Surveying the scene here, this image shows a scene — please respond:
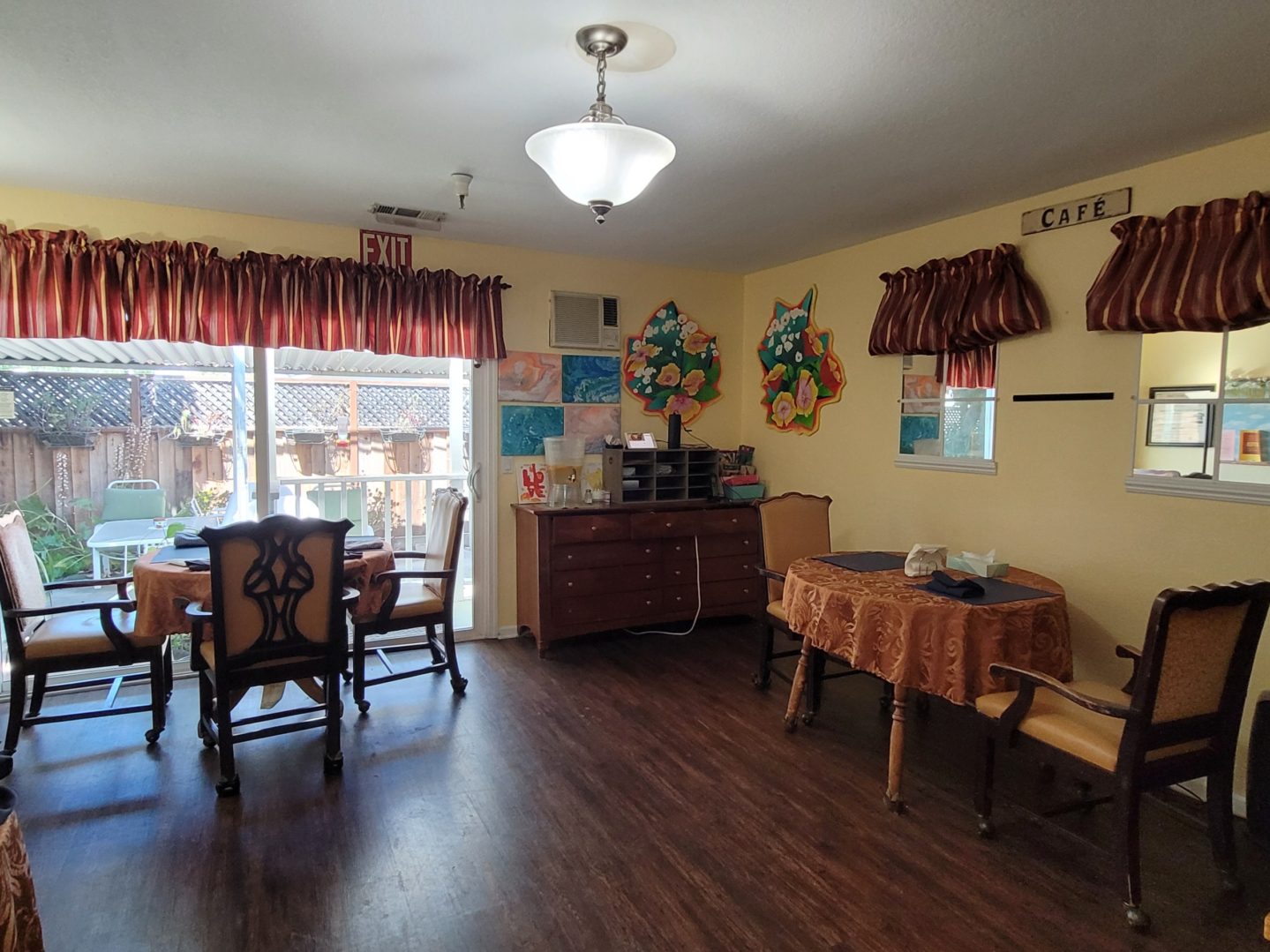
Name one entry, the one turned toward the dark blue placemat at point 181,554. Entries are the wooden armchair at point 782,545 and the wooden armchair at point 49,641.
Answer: the wooden armchair at point 49,641

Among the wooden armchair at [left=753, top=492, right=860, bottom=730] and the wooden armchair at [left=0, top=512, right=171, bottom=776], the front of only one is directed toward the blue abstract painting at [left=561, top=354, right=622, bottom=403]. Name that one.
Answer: the wooden armchair at [left=0, top=512, right=171, bottom=776]

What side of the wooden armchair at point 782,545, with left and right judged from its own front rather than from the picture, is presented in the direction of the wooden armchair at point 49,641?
right

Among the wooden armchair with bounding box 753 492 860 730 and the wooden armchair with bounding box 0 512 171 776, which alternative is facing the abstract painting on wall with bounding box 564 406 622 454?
the wooden armchair with bounding box 0 512 171 776

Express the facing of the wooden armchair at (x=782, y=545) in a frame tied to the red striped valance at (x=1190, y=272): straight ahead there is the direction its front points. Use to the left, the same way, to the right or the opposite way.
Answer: to the left

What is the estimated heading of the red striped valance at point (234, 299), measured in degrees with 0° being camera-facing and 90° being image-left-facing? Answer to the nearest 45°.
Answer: approximately 0°

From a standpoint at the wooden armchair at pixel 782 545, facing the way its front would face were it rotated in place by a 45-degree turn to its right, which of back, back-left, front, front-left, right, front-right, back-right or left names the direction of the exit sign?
right

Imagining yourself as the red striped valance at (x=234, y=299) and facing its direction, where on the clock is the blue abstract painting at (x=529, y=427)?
The blue abstract painting is roughly at 9 o'clock from the red striped valance.
